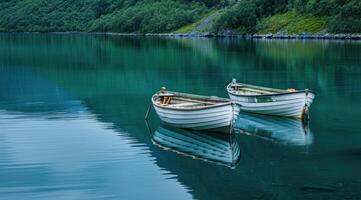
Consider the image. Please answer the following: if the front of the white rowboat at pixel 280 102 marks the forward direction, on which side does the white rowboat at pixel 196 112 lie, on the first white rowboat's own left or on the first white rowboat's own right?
on the first white rowboat's own right

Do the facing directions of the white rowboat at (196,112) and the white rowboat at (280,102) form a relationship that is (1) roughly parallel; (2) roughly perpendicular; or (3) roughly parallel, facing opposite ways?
roughly parallel

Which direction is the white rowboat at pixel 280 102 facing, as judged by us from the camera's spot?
facing the viewer and to the right of the viewer

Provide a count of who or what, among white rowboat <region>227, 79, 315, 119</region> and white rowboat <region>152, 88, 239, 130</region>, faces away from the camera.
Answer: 0
